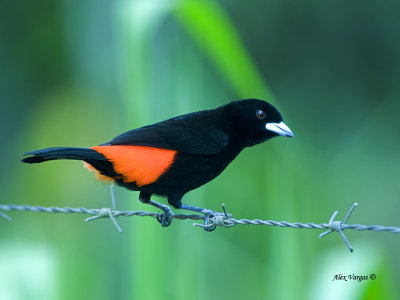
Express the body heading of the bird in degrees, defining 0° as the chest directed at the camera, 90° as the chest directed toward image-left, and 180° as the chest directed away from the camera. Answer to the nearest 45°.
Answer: approximately 270°
